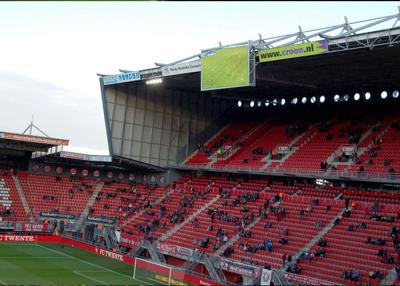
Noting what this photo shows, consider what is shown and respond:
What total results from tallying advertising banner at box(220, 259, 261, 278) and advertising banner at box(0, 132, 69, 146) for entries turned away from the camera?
0

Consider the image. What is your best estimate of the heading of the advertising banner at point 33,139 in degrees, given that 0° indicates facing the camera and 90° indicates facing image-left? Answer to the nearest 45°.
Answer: approximately 0°

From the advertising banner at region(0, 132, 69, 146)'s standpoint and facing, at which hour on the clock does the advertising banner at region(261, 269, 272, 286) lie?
the advertising banner at region(261, 269, 272, 286) is roughly at 11 o'clock from the advertising banner at region(0, 132, 69, 146).

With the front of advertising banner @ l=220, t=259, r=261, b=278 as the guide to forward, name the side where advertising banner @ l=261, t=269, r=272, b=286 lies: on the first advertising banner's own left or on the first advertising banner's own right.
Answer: on the first advertising banner's own left

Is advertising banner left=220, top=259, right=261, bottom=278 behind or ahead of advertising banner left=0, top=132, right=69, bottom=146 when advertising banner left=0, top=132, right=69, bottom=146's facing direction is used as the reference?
ahead

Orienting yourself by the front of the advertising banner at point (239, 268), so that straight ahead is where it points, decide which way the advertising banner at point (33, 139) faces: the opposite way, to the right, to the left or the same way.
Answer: to the left

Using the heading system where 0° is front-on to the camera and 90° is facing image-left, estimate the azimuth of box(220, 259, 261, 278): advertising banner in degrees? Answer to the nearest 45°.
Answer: approximately 45°
